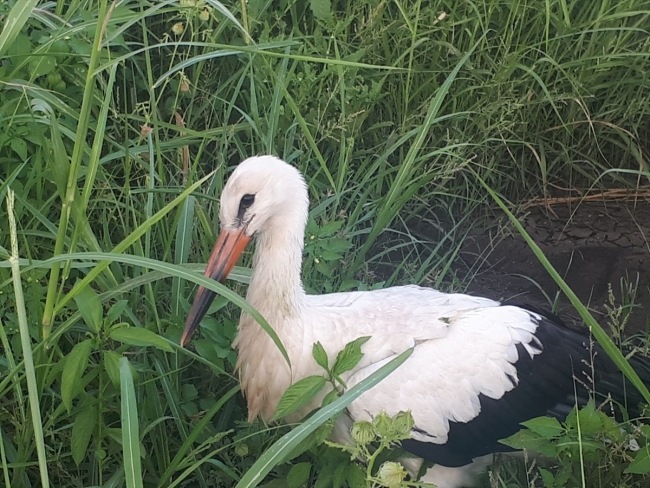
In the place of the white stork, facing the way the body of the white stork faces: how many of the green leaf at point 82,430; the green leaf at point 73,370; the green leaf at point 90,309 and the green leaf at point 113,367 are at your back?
0

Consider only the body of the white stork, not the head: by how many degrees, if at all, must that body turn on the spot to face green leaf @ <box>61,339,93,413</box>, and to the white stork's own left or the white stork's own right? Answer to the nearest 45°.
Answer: approximately 45° to the white stork's own left

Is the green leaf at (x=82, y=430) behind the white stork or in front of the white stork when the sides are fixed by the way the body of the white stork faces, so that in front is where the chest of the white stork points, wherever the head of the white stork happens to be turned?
in front

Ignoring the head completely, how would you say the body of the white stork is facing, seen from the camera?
to the viewer's left
